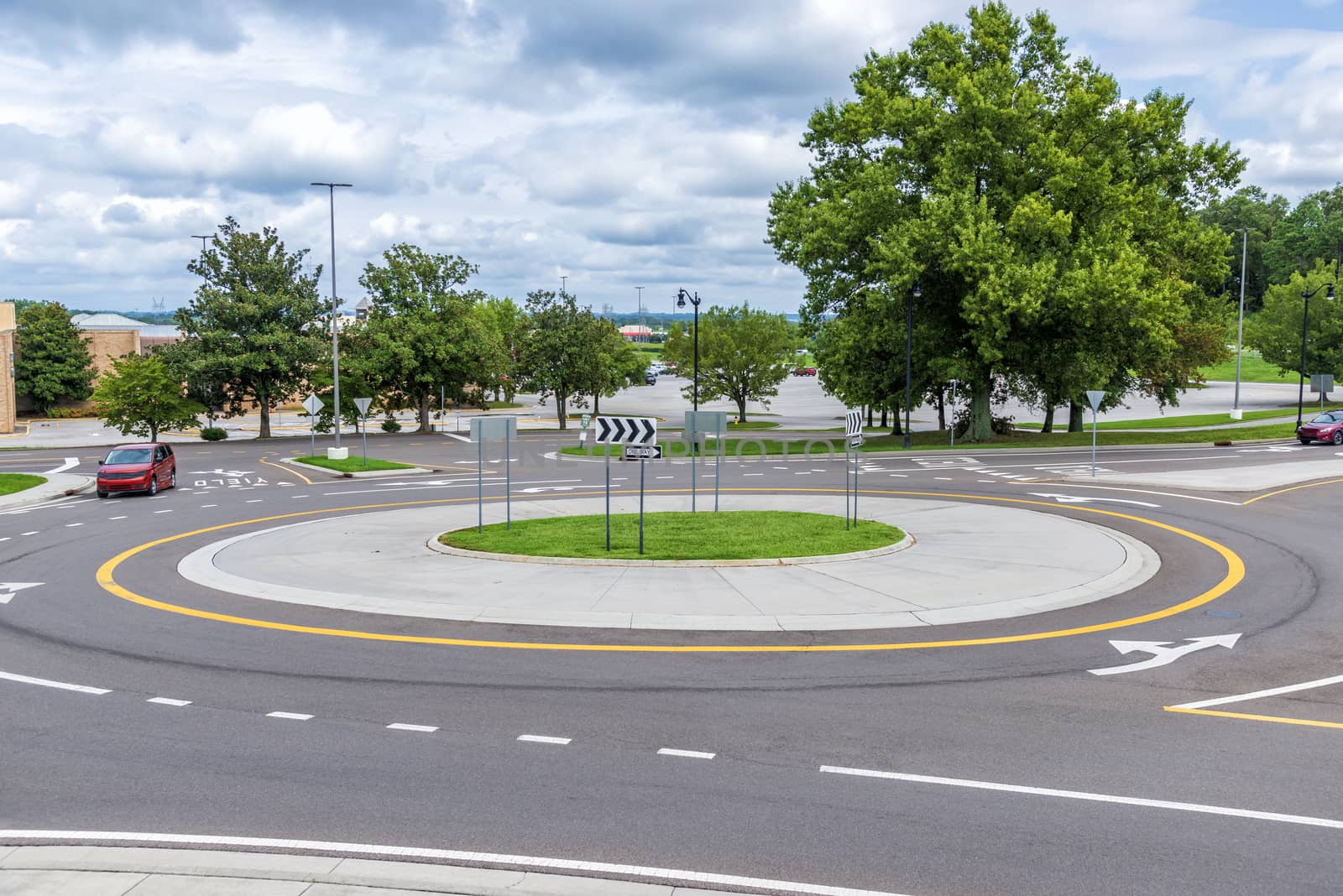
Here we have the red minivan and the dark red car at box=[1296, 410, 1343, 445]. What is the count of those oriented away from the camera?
0

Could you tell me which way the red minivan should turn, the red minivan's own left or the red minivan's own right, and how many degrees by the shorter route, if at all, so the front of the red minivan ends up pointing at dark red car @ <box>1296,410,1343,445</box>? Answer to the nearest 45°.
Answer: approximately 135° to the red minivan's own left

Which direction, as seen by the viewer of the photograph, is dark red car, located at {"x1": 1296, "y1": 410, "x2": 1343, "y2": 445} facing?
facing the viewer and to the left of the viewer

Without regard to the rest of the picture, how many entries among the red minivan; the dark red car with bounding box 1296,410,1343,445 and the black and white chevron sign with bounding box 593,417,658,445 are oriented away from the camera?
0

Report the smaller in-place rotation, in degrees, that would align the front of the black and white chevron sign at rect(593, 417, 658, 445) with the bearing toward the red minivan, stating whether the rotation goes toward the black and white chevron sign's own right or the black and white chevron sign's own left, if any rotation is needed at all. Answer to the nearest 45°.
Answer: approximately 135° to the black and white chevron sign's own right

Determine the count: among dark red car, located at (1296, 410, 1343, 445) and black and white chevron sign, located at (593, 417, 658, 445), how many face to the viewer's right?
0

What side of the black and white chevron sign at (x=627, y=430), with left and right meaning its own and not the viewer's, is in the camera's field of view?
front

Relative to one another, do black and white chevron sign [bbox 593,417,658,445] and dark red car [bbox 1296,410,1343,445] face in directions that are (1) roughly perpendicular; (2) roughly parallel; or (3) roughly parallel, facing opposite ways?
roughly perpendicular

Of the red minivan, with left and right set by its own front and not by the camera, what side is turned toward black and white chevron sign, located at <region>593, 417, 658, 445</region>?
left

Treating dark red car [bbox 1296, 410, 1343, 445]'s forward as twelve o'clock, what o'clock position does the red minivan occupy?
The red minivan is roughly at 12 o'clock from the dark red car.

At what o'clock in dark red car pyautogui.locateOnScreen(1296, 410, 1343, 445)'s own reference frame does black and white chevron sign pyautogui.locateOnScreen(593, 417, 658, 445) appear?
The black and white chevron sign is roughly at 11 o'clock from the dark red car.

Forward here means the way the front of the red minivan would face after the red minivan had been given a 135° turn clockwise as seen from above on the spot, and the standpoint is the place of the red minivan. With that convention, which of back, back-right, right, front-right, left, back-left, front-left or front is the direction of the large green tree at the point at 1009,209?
right

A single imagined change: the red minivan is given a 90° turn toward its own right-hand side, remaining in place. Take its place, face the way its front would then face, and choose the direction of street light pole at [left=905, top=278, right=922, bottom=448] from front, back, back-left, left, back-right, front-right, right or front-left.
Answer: back-right

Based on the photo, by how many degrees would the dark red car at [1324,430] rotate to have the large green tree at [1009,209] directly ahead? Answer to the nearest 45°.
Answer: approximately 45° to its right

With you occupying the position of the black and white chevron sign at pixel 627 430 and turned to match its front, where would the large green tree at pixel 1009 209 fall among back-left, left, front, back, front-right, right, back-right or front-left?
back-left

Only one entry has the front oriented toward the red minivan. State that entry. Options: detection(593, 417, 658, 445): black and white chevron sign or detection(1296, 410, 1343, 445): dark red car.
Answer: the dark red car

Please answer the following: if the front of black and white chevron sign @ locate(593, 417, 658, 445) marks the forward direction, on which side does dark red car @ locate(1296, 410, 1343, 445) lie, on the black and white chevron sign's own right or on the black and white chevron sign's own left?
on the black and white chevron sign's own left

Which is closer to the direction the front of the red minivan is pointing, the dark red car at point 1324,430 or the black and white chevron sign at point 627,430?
the black and white chevron sign
